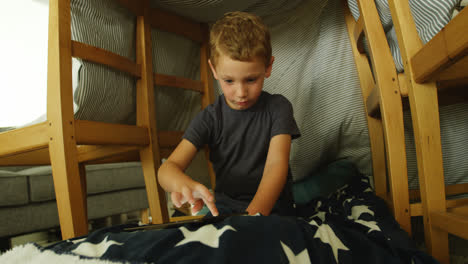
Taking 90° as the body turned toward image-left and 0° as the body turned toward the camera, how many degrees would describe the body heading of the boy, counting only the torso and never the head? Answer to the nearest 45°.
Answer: approximately 0°

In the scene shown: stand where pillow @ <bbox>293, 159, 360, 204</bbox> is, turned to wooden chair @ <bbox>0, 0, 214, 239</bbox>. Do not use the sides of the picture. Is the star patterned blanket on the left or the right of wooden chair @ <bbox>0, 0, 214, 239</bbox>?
left
